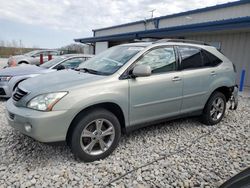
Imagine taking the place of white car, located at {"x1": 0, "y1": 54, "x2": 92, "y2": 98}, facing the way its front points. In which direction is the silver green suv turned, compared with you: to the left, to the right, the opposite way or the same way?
the same way

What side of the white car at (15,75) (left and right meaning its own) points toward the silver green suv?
left

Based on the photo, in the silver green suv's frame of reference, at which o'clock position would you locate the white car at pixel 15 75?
The white car is roughly at 3 o'clock from the silver green suv.

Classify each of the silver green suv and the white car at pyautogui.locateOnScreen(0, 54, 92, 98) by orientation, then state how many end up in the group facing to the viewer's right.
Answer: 0

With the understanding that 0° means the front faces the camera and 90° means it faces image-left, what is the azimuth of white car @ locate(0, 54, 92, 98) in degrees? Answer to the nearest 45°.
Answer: approximately 45°

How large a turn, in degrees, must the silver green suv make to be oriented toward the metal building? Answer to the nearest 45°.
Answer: approximately 180°

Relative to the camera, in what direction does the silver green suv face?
facing the viewer and to the left of the viewer

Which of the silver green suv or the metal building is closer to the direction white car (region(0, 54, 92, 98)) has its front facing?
the silver green suv

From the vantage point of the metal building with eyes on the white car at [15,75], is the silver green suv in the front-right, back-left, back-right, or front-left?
front-left
